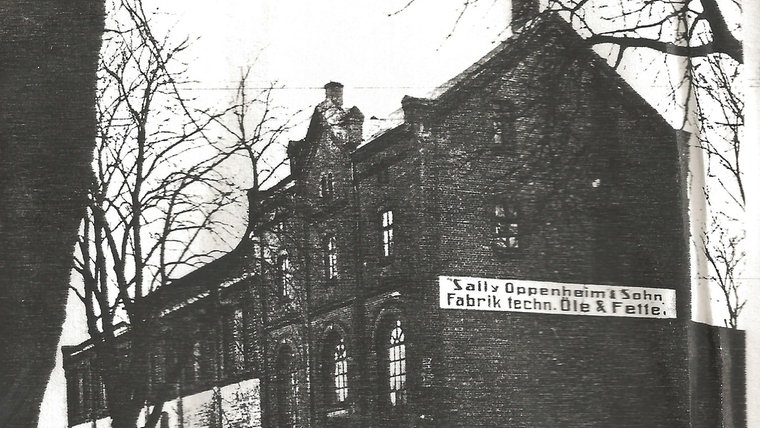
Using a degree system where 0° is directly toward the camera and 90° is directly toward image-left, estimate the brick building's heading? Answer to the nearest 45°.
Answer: approximately 45°
